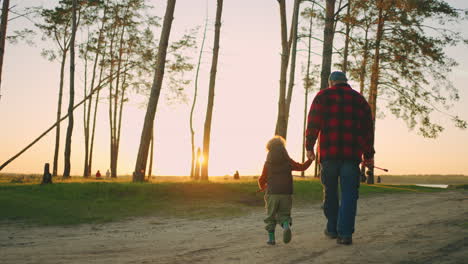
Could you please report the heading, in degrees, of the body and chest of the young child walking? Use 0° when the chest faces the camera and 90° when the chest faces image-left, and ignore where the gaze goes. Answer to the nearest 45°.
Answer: approximately 180°

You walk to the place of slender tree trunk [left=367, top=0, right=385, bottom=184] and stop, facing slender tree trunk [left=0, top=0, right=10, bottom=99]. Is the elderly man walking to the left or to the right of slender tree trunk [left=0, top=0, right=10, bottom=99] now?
left

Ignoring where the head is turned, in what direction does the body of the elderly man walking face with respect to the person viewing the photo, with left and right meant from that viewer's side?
facing away from the viewer

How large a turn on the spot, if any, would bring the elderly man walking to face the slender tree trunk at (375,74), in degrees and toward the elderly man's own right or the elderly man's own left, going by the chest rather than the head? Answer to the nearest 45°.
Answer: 0° — they already face it

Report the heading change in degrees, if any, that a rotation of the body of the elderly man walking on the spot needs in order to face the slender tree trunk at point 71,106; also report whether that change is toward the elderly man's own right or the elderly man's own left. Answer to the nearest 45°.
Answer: approximately 45° to the elderly man's own left

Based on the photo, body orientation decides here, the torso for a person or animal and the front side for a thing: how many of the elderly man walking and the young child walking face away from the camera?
2

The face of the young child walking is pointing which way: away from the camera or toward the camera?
away from the camera

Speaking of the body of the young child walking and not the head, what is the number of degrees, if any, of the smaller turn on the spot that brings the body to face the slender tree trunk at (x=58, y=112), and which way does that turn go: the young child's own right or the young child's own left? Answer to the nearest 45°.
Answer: approximately 45° to the young child's own left

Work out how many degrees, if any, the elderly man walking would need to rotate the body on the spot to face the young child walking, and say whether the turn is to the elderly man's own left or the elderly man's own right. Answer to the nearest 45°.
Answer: approximately 45° to the elderly man's own left

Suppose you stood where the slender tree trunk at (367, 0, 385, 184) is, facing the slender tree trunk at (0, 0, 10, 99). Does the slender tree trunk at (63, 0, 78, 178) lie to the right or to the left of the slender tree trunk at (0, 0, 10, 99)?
right
